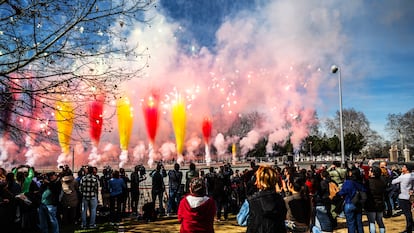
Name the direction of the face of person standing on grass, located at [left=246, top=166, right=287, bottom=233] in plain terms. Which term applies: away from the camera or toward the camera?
away from the camera

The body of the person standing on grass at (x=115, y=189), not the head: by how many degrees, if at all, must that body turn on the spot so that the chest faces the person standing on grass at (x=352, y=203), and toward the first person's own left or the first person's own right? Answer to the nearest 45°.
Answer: approximately 135° to the first person's own right

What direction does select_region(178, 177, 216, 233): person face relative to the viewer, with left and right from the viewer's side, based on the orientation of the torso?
facing away from the viewer

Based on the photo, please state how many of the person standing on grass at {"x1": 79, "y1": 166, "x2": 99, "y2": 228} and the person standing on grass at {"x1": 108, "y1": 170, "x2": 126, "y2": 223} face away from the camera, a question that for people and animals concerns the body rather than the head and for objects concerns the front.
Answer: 2

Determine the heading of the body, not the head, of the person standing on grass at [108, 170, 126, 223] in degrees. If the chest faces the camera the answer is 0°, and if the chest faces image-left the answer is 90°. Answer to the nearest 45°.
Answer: approximately 180°

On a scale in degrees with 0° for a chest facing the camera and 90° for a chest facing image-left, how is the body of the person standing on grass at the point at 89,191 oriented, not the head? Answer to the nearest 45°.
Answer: approximately 180°

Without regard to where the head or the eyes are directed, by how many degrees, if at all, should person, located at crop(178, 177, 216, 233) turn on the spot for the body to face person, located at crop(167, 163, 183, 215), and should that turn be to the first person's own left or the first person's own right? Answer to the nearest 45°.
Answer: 0° — they already face them
